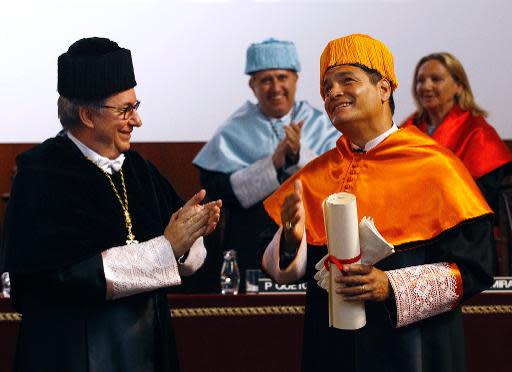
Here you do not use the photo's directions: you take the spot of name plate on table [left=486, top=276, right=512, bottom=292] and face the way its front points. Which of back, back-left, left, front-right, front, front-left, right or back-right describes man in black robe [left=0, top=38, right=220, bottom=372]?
front-right

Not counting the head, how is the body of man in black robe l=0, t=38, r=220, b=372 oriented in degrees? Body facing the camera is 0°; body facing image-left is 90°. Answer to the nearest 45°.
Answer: approximately 315°

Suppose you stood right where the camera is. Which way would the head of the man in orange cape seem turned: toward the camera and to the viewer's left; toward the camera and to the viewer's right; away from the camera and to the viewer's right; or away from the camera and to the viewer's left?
toward the camera and to the viewer's left

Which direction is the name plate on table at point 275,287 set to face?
toward the camera

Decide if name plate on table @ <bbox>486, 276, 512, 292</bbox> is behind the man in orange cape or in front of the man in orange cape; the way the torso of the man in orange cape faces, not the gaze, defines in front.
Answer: behind

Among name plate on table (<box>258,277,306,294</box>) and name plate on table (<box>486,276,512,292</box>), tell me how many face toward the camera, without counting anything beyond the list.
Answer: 2

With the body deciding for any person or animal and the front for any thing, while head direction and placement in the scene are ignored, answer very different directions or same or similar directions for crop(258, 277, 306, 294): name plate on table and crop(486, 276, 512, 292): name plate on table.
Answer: same or similar directions

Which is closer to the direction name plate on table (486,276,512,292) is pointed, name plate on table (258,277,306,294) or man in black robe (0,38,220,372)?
the man in black robe

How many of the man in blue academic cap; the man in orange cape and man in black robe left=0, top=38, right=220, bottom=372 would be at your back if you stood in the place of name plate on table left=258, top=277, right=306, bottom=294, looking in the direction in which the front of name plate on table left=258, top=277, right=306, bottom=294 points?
1

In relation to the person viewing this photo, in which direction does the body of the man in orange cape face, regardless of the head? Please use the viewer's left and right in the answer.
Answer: facing the viewer and to the left of the viewer

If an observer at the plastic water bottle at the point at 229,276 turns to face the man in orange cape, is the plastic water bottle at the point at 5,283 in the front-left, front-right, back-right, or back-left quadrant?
back-right

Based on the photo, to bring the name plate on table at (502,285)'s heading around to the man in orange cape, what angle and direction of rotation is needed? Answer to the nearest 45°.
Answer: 0° — it already faces them

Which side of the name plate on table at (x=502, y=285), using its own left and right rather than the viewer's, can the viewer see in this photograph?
front
